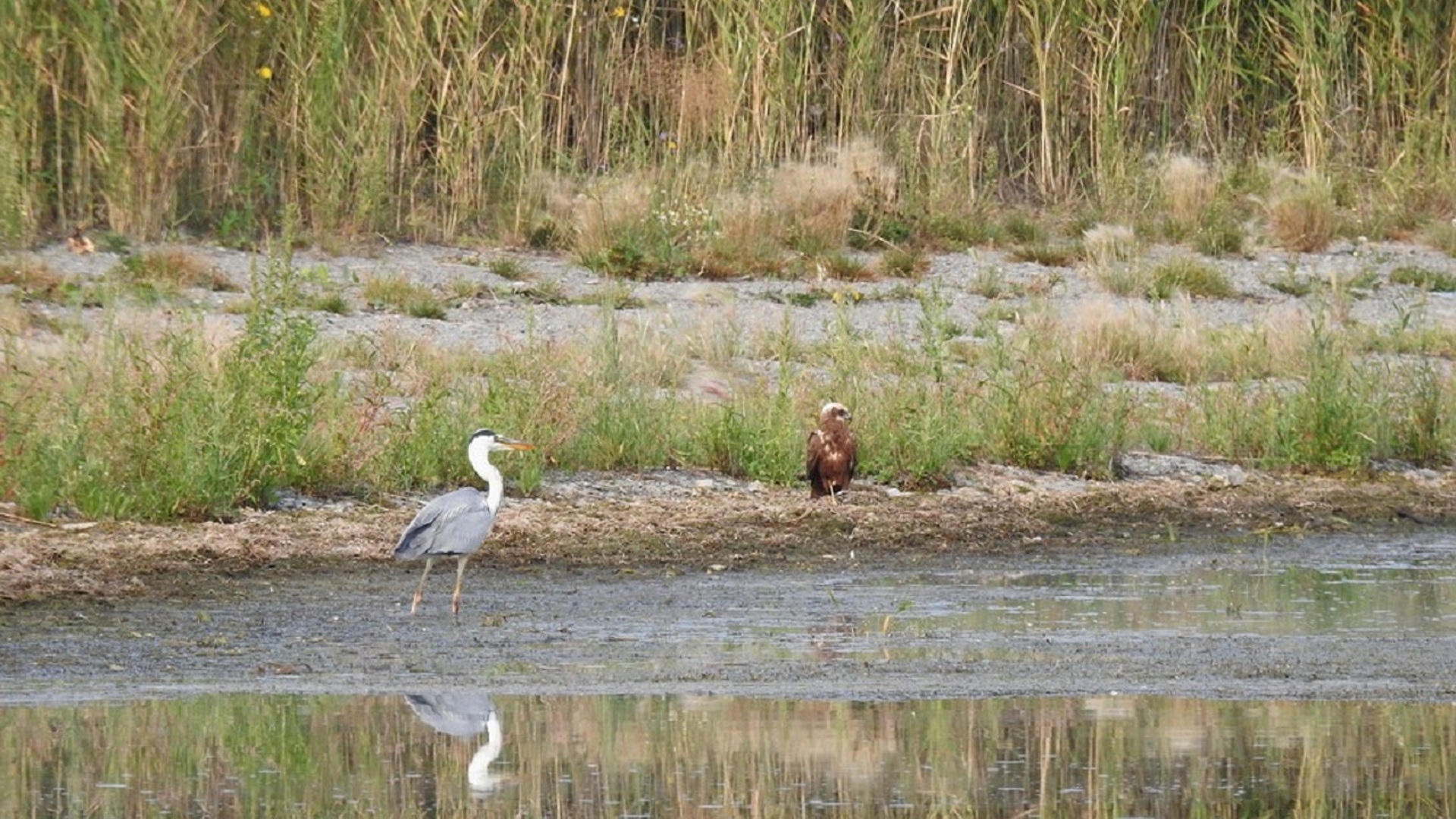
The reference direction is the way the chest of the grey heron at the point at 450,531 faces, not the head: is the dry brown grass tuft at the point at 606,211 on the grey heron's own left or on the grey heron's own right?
on the grey heron's own left

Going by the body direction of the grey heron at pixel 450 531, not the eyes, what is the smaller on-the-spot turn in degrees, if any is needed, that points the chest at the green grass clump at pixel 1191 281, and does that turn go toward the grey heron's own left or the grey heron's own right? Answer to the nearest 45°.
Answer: approximately 45° to the grey heron's own left

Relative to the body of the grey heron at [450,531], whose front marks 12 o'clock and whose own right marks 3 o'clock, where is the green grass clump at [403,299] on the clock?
The green grass clump is roughly at 9 o'clock from the grey heron.

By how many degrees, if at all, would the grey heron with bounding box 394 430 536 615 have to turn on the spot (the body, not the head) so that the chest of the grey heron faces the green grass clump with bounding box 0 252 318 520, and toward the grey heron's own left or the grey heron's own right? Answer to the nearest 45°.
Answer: approximately 135° to the grey heron's own left

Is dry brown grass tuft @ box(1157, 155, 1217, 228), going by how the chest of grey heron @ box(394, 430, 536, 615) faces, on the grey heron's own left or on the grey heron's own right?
on the grey heron's own left

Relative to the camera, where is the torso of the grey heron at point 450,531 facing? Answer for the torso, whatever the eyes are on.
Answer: to the viewer's right

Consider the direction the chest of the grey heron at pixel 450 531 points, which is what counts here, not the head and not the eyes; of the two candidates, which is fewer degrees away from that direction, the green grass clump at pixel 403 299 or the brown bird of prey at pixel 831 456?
the brown bird of prey

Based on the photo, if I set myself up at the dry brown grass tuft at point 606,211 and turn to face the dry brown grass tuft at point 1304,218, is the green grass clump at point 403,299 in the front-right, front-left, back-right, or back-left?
back-right

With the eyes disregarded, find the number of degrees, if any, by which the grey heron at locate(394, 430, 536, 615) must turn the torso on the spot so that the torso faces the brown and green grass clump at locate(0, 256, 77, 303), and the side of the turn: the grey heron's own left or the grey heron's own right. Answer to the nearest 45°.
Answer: approximately 135° to the grey heron's own left

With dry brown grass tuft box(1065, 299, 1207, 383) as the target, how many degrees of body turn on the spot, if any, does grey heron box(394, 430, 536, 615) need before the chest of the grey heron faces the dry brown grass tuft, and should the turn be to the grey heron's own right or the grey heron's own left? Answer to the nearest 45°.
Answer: approximately 45° to the grey heron's own left

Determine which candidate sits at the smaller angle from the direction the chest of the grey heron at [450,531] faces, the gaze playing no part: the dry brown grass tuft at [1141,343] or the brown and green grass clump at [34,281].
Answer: the dry brown grass tuft
